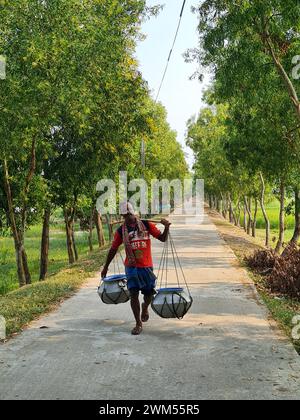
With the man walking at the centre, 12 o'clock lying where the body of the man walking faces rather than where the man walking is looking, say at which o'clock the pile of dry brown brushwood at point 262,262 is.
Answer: The pile of dry brown brushwood is roughly at 7 o'clock from the man walking.

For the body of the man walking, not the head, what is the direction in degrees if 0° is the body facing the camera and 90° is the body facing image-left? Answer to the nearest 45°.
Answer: approximately 0°
